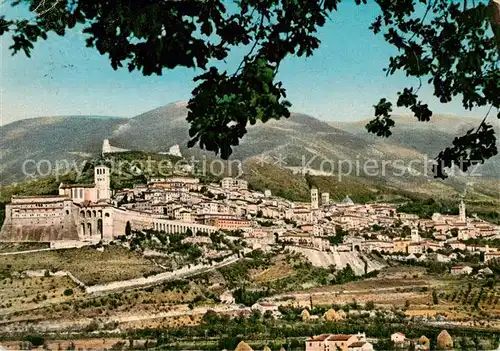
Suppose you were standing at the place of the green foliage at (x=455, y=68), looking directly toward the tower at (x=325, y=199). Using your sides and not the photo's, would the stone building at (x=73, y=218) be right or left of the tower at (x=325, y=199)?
left

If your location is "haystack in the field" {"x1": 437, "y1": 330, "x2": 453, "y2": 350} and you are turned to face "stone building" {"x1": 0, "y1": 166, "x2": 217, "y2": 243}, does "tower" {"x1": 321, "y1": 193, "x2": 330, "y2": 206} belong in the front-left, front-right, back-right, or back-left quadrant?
front-right

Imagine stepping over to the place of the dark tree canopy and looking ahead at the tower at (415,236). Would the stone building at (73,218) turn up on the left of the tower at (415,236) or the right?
left

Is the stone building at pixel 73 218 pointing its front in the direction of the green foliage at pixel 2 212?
no
